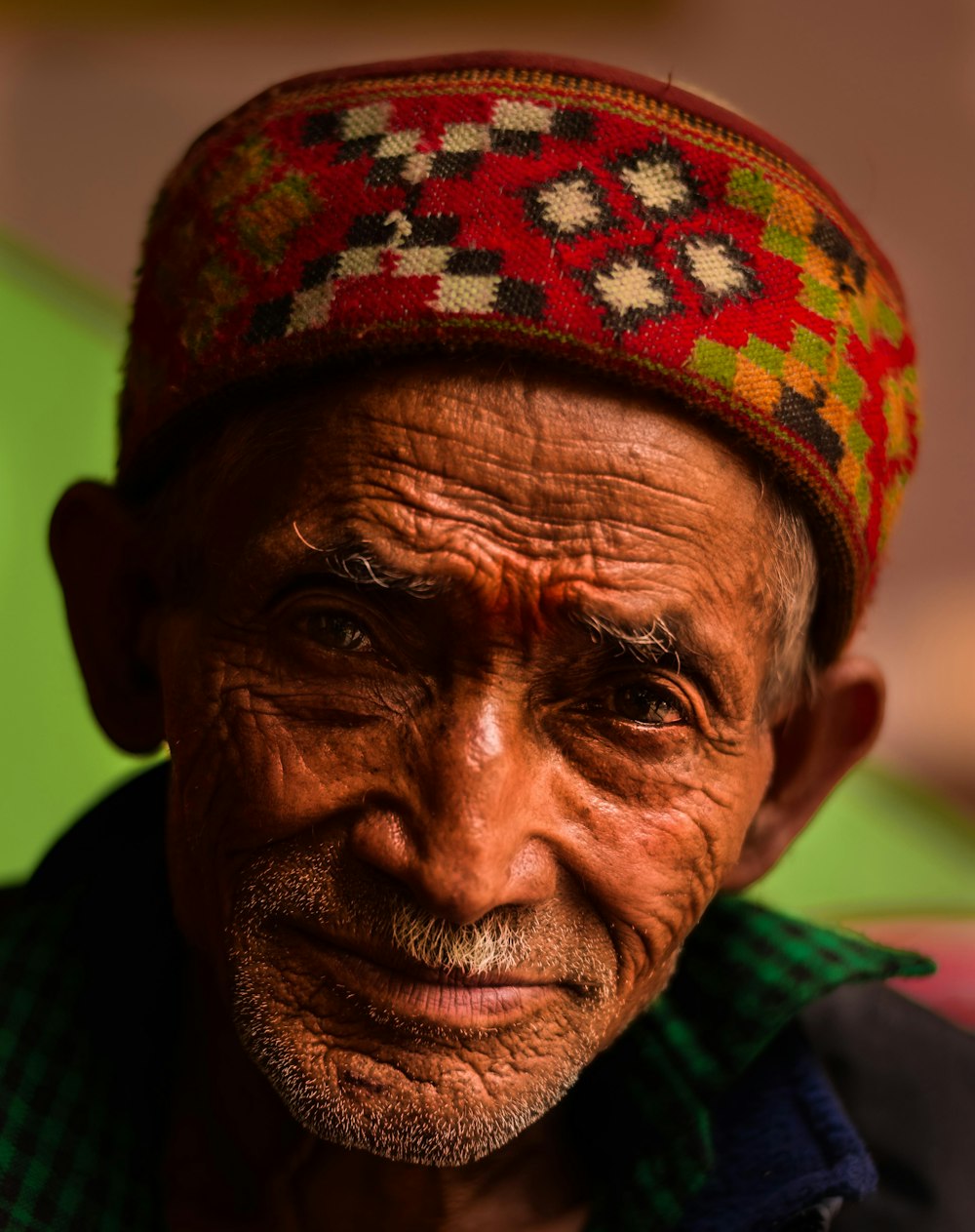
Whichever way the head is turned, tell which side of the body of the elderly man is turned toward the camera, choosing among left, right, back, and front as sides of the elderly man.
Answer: front
